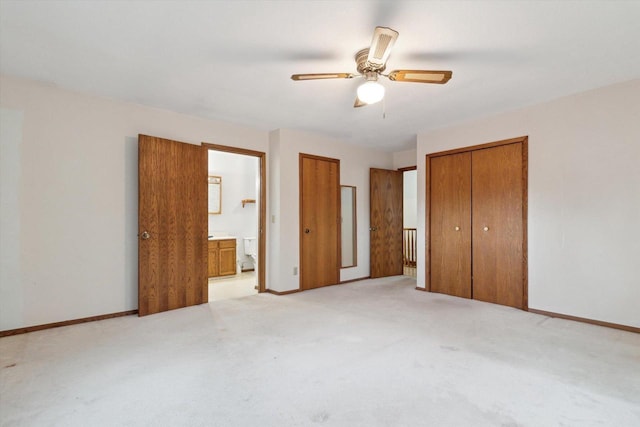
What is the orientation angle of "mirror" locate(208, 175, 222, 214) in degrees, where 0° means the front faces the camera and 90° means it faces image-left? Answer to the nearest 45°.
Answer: approximately 315°

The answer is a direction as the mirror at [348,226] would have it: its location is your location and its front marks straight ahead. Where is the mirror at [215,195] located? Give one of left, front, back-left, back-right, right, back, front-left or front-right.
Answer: back-right

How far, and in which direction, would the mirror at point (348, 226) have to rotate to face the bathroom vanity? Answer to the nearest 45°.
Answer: approximately 135° to its right

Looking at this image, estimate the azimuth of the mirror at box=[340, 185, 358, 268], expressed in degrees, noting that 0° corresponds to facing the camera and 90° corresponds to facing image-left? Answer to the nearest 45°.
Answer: approximately 315°

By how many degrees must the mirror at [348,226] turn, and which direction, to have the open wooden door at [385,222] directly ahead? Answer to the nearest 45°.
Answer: approximately 90° to its left
